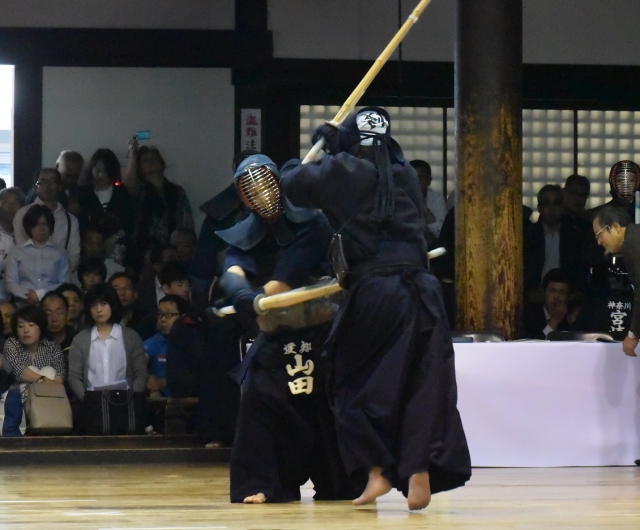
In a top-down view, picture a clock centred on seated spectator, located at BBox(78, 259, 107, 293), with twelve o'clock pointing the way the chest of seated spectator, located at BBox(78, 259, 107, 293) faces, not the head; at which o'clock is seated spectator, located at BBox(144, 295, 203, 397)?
seated spectator, located at BBox(144, 295, 203, 397) is roughly at 11 o'clock from seated spectator, located at BBox(78, 259, 107, 293).

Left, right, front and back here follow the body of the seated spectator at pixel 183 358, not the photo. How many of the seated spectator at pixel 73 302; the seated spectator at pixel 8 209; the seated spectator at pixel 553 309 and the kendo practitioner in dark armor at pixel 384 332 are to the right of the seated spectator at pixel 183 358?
2

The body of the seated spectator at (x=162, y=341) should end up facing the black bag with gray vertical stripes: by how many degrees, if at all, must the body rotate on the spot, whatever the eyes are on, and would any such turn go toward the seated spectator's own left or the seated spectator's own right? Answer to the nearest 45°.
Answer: approximately 45° to the seated spectator's own right

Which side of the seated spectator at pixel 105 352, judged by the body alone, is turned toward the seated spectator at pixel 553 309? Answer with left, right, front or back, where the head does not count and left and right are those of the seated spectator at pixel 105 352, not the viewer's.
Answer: left

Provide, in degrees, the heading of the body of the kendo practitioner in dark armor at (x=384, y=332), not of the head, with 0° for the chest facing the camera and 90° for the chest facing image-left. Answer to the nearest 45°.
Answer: approximately 135°

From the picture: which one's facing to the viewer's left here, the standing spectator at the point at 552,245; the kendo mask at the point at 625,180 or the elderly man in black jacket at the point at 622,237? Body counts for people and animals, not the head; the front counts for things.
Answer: the elderly man in black jacket
